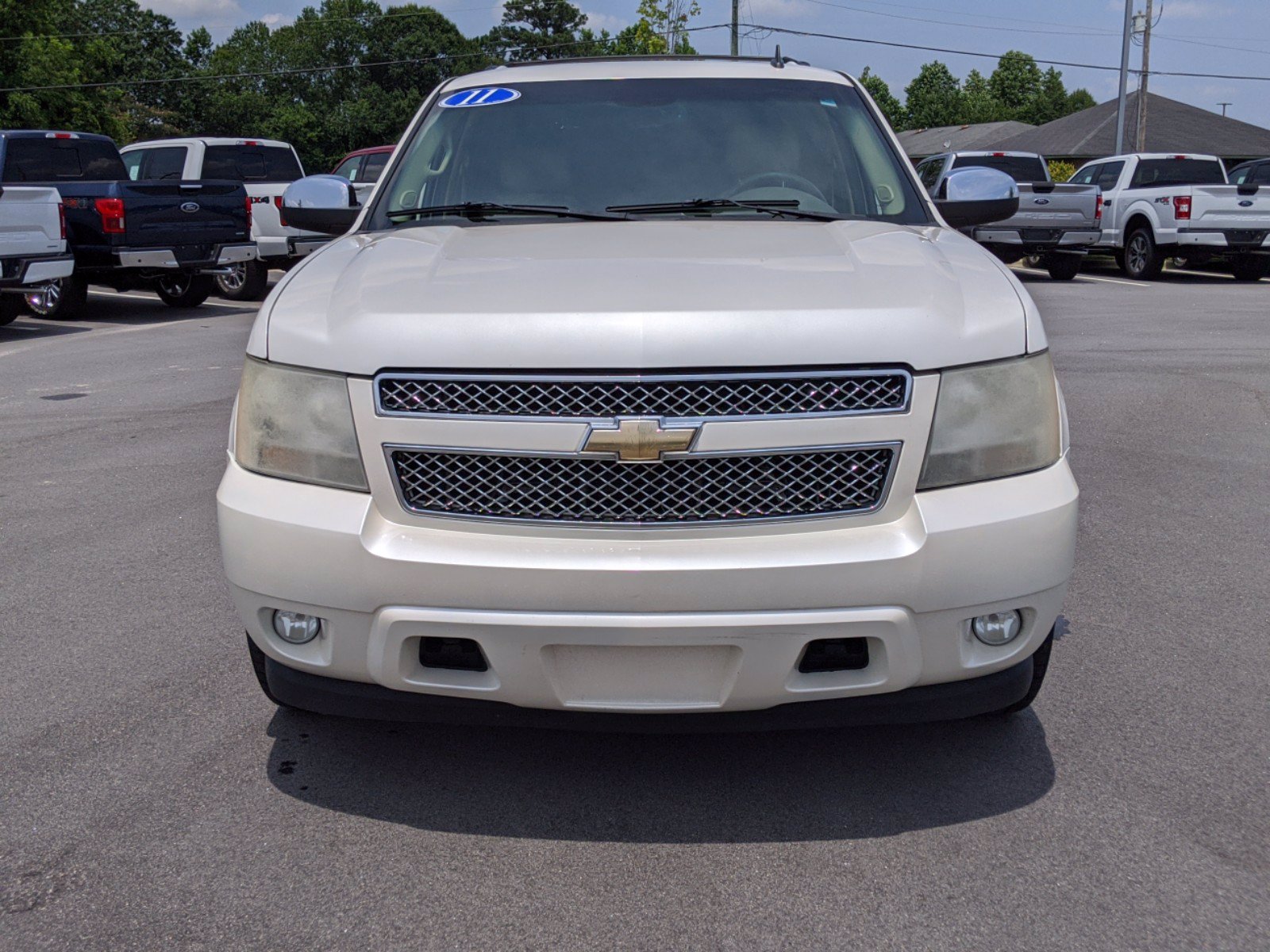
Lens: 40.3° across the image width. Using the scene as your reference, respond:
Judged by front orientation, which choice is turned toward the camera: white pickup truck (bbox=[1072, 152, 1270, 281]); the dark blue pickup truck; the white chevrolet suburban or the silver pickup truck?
the white chevrolet suburban

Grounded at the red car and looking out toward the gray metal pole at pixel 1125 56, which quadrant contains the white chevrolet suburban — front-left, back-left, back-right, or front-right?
back-right

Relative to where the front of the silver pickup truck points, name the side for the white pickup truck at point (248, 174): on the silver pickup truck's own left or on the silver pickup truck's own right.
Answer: on the silver pickup truck's own left

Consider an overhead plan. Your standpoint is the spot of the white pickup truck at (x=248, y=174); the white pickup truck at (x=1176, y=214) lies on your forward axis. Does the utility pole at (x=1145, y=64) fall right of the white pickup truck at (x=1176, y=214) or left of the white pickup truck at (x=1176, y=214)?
left

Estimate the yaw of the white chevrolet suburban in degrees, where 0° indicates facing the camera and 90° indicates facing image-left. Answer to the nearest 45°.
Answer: approximately 0°

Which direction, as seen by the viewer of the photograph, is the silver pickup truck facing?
facing away from the viewer and to the left of the viewer

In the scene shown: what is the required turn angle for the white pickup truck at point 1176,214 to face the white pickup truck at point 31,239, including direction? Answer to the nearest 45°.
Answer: approximately 90° to its left

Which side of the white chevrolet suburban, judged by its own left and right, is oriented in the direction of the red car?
back
